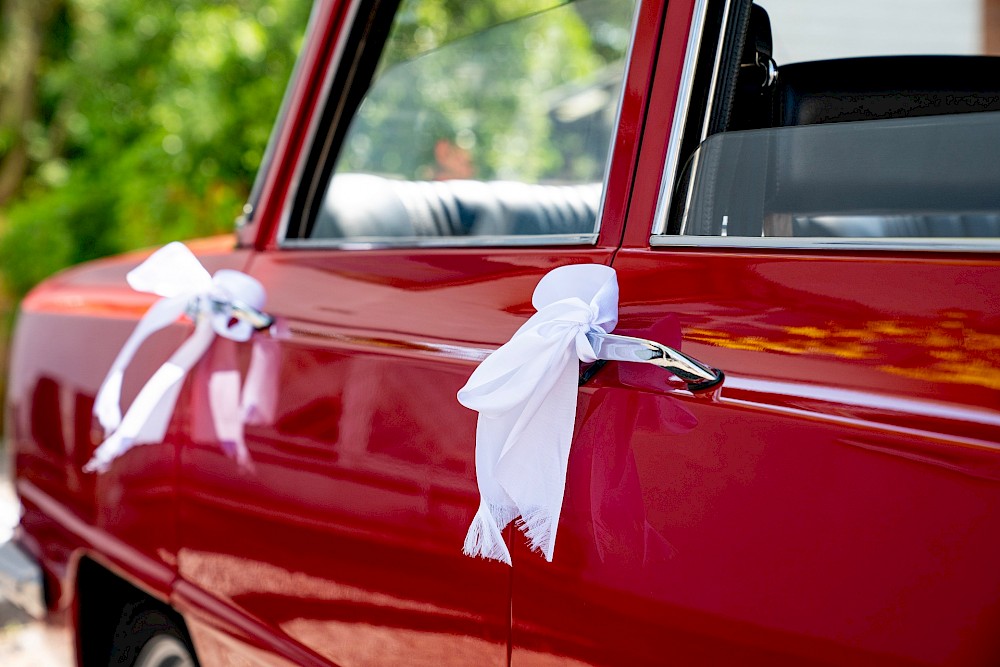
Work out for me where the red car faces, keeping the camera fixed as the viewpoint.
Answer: facing the viewer and to the right of the viewer
